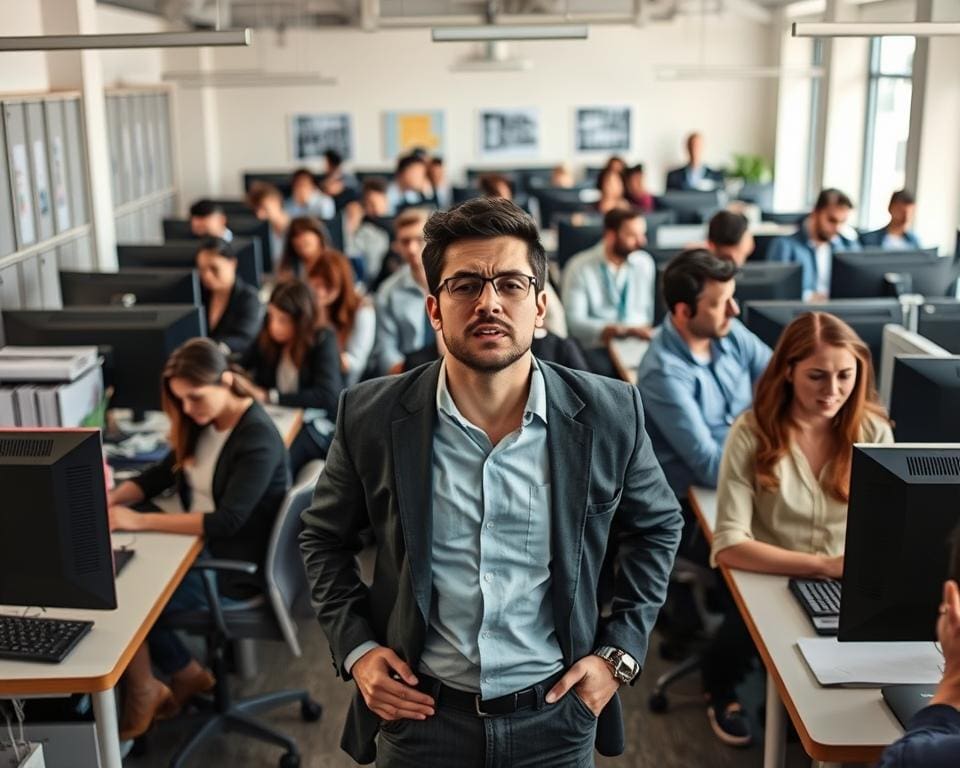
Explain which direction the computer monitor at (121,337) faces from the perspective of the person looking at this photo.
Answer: facing away from the viewer

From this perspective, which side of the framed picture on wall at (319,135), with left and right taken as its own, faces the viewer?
front

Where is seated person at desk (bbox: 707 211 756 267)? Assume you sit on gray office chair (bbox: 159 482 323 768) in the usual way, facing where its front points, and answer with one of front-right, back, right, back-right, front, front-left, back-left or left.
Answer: back-right

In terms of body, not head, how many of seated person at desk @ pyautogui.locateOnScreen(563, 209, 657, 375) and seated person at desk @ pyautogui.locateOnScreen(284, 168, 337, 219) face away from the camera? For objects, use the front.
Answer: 0

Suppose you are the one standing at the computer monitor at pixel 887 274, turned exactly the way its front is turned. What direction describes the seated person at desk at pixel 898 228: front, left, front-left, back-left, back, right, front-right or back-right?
front

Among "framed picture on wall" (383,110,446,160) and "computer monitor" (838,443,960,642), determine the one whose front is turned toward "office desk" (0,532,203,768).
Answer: the framed picture on wall

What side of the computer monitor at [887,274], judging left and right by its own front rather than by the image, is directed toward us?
back

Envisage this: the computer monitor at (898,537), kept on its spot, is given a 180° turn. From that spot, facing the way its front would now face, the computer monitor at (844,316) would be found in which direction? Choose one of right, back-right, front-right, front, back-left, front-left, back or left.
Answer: back

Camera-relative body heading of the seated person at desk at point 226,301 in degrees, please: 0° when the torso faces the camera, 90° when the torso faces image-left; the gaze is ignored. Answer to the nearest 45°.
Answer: approximately 45°

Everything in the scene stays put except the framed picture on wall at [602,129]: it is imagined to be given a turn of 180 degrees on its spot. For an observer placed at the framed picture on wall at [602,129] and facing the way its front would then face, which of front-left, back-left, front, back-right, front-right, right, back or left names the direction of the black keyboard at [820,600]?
back

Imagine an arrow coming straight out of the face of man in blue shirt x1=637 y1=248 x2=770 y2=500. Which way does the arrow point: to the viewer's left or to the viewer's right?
to the viewer's right

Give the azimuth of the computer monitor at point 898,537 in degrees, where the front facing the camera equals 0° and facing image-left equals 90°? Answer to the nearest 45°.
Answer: approximately 180°

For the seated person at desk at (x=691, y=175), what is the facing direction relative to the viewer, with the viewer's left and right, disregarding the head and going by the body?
facing the viewer

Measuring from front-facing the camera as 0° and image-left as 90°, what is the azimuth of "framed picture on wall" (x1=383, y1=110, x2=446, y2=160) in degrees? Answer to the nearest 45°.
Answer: approximately 0°

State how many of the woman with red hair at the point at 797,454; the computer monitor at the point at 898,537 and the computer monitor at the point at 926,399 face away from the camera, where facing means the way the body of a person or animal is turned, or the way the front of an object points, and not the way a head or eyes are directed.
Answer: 2

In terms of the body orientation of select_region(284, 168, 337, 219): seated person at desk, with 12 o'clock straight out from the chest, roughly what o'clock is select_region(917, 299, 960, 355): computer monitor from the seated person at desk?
The computer monitor is roughly at 10 o'clock from the seated person at desk.

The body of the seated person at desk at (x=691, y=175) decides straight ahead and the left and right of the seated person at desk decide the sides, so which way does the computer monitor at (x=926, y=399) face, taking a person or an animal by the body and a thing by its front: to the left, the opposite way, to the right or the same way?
the opposite way
